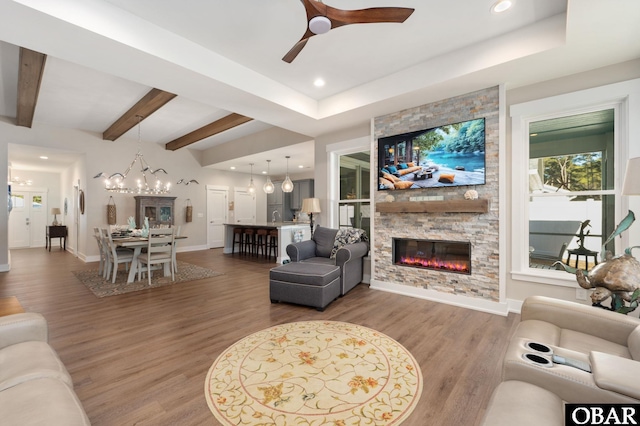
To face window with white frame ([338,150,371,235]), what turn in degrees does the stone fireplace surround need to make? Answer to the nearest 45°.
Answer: approximately 90° to its right

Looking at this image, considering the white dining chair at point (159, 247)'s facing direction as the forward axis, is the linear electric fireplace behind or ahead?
behind

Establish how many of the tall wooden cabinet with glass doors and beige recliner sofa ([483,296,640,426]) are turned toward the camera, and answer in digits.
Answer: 1

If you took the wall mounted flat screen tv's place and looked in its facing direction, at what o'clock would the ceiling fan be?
The ceiling fan is roughly at 11 o'clock from the wall mounted flat screen tv.

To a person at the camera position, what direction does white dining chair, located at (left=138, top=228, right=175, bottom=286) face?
facing away from the viewer and to the left of the viewer

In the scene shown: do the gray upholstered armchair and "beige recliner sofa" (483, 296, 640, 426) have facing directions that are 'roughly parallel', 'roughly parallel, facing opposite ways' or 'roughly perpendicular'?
roughly perpendicular

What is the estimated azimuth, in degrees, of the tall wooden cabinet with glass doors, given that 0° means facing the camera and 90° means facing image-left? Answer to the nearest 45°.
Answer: approximately 0°

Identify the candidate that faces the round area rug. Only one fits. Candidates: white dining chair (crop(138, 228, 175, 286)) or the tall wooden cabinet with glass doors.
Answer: the tall wooden cabinet with glass doors
